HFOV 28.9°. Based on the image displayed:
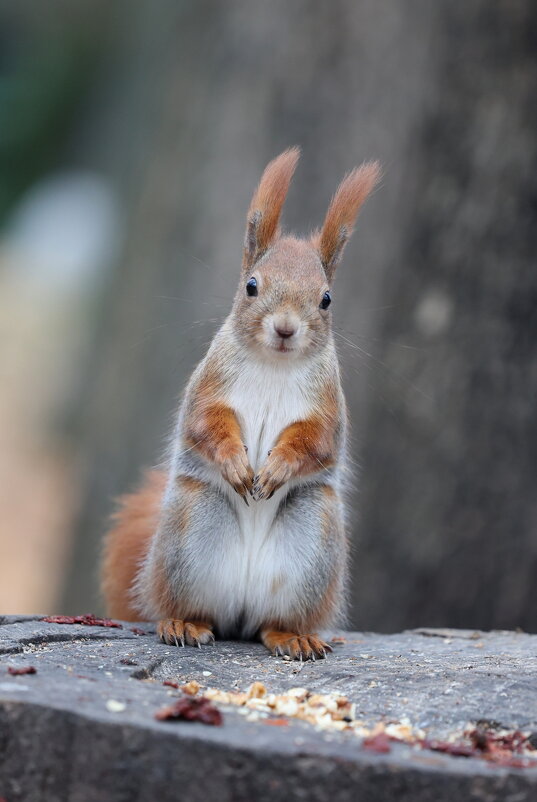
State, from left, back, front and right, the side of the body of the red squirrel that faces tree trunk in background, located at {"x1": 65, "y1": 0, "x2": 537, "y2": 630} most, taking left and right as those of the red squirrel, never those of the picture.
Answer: back

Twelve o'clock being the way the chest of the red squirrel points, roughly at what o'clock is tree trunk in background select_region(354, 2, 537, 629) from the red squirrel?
The tree trunk in background is roughly at 7 o'clock from the red squirrel.

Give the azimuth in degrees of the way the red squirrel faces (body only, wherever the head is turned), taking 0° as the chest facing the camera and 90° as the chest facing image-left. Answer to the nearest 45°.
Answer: approximately 0°
